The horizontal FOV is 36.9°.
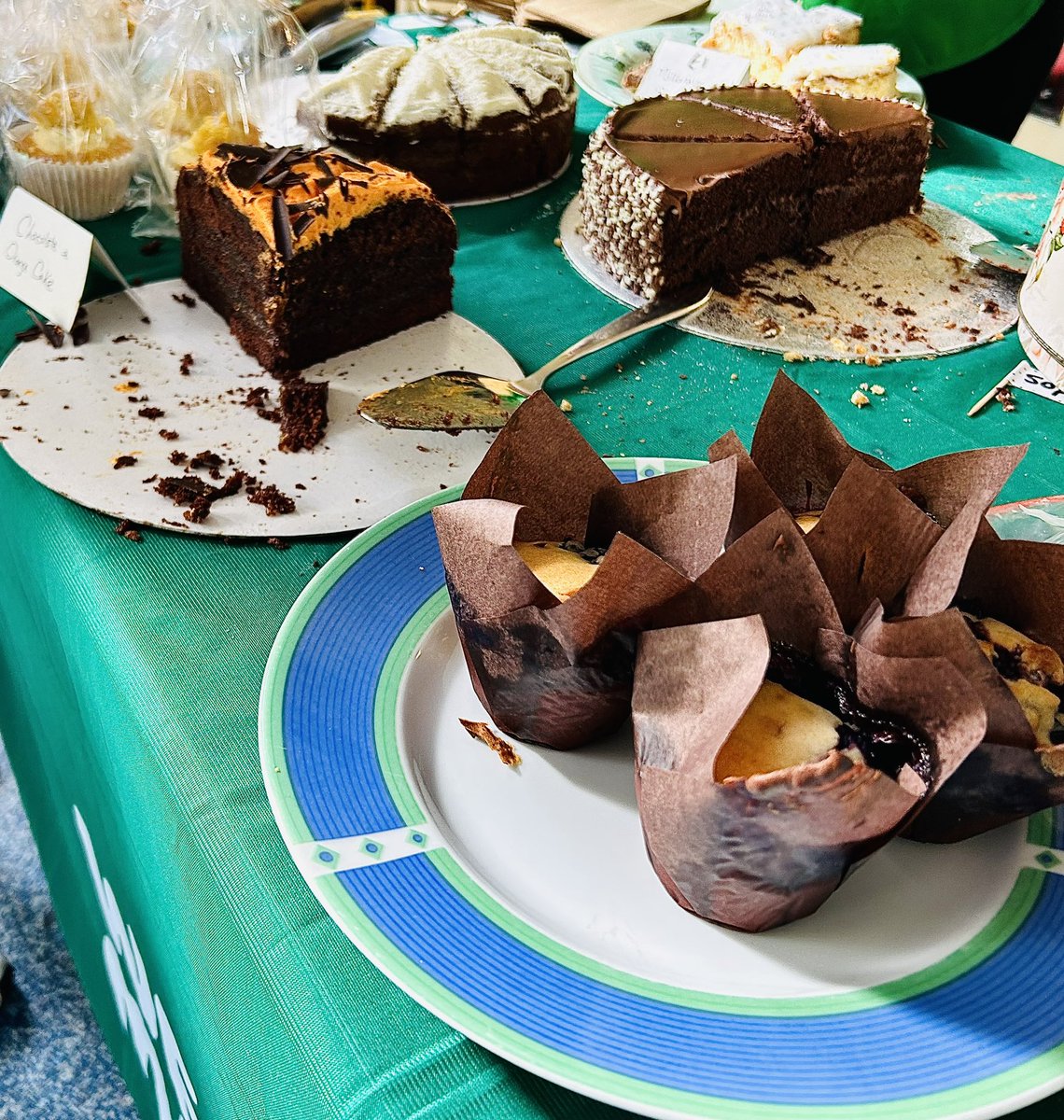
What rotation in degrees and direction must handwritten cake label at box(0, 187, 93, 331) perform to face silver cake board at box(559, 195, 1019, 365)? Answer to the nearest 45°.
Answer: approximately 135° to its left

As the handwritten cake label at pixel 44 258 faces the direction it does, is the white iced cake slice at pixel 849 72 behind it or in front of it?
behind

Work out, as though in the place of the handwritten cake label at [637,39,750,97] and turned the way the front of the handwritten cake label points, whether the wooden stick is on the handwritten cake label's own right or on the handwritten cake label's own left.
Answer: on the handwritten cake label's own left

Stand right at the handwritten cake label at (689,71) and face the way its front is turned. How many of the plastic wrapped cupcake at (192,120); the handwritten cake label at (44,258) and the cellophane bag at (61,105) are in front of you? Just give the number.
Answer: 3

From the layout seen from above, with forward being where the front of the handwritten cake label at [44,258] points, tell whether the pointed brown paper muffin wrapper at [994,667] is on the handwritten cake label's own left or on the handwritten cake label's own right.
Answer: on the handwritten cake label's own left

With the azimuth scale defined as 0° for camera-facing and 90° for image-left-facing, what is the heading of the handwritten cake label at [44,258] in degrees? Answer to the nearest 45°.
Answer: approximately 45°

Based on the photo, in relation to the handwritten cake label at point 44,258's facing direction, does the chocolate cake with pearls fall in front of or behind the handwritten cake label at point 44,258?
behind

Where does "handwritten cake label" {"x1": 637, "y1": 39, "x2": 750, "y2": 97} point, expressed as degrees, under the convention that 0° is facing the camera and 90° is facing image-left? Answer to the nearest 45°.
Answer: approximately 45°
